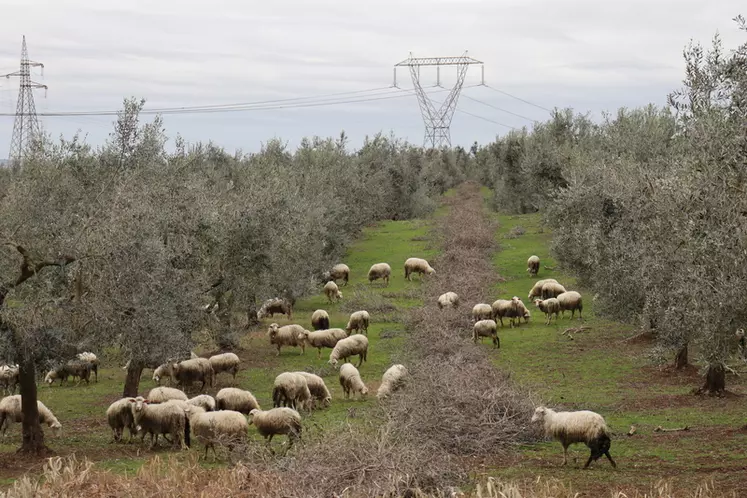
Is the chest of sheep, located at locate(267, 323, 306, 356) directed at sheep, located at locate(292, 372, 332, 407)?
no

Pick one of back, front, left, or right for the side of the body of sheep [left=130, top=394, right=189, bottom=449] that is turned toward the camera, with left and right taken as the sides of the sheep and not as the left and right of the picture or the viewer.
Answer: left

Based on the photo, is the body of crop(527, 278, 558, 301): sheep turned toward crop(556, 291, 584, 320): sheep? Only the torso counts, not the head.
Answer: no

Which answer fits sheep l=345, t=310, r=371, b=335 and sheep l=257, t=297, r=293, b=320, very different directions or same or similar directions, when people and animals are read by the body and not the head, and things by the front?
same or similar directions

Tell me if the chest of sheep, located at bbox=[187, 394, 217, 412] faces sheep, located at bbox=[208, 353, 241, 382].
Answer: no

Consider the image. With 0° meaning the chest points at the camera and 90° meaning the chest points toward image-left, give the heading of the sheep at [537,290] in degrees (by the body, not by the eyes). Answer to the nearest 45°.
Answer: approximately 90°

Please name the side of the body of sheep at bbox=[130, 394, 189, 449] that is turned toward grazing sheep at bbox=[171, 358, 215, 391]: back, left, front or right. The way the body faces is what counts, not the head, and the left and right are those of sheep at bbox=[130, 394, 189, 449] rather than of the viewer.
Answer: right

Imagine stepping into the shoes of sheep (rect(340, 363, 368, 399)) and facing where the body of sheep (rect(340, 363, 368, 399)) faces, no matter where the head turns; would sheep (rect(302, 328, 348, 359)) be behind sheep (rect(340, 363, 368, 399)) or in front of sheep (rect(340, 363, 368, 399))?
behind

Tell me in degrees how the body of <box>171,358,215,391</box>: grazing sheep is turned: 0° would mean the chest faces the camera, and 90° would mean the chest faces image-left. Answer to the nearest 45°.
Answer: approximately 90°

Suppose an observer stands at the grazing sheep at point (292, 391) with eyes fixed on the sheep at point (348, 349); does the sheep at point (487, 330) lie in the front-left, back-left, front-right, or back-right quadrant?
front-right
